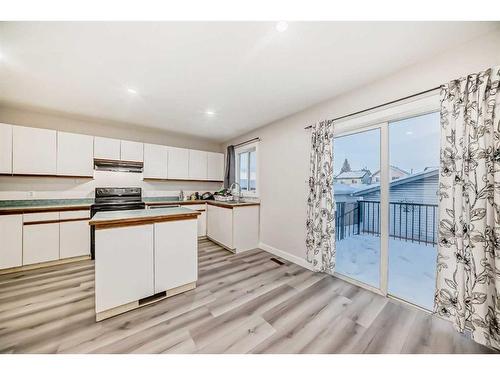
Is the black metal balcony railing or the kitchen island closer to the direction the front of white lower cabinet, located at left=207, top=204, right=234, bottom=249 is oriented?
the kitchen island

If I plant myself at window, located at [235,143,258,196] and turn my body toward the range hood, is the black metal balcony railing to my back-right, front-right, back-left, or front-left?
back-left

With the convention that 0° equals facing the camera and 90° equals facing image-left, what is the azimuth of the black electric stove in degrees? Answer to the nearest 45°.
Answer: approximately 0°

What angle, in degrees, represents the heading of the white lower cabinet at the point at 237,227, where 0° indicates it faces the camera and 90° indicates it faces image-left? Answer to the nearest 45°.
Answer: approximately 45°

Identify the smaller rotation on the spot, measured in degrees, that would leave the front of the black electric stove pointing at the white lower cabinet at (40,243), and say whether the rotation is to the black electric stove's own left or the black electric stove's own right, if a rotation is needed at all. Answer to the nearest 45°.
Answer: approximately 45° to the black electric stove's own right

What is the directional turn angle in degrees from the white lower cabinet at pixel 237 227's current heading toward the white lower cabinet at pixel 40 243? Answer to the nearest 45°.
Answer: approximately 45° to its right

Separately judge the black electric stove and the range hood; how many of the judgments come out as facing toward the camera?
2

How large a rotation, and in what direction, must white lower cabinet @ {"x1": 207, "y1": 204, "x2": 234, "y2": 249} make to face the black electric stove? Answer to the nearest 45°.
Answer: approximately 45° to its right

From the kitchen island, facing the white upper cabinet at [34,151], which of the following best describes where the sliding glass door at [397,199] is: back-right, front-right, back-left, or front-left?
back-right

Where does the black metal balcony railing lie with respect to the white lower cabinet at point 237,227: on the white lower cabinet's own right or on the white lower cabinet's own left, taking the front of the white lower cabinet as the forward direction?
on the white lower cabinet's own left
